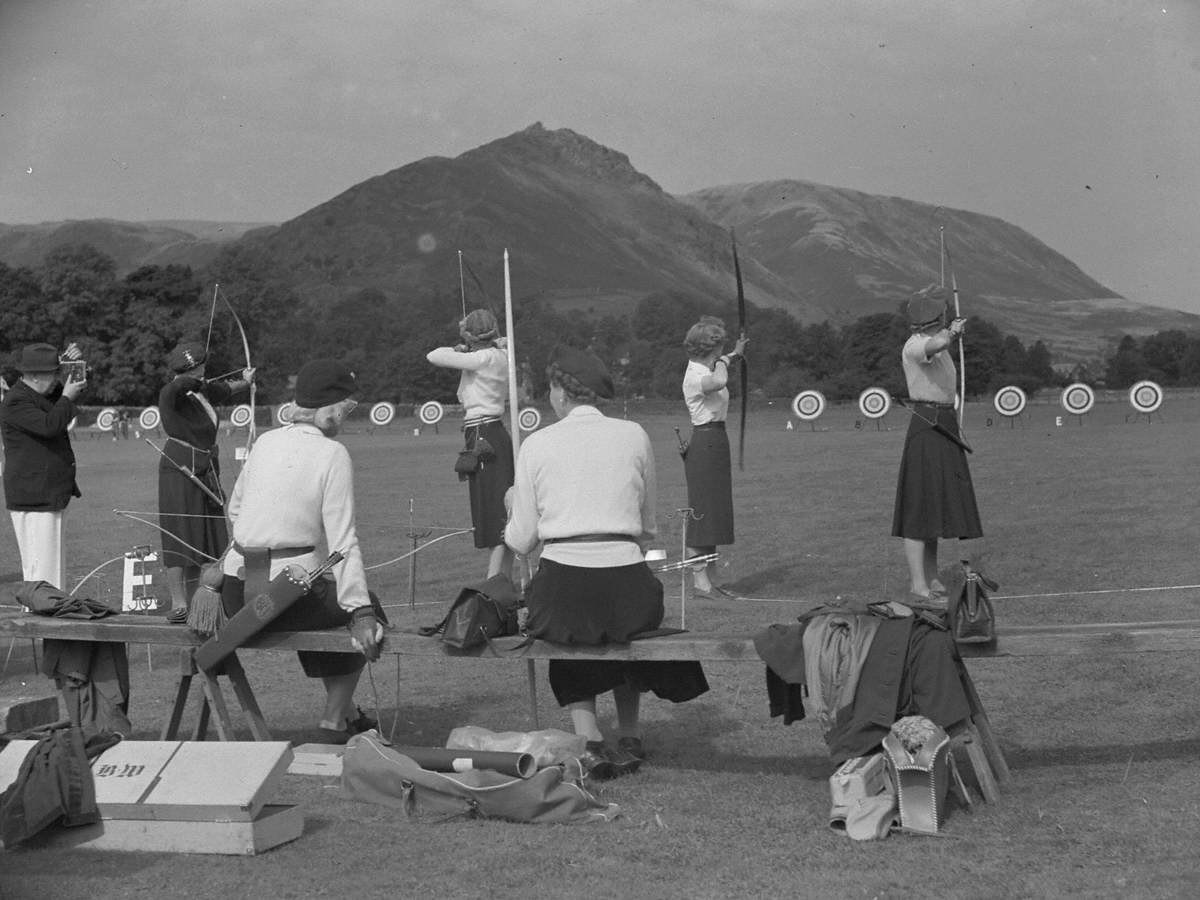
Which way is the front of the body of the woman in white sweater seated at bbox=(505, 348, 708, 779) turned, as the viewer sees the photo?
away from the camera

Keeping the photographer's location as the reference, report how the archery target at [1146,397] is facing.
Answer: facing the viewer

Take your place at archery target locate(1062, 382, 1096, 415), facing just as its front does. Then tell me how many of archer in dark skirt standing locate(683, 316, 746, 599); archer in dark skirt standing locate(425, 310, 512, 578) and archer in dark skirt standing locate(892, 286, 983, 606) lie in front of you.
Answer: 3

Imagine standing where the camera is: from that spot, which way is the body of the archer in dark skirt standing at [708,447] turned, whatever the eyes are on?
to the viewer's right

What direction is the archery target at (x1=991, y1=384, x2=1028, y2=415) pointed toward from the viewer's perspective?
toward the camera

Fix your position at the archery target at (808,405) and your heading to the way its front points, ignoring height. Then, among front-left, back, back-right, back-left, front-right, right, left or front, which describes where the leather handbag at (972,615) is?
front

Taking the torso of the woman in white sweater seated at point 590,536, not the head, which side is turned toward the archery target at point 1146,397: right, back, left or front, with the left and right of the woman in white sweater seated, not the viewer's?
front

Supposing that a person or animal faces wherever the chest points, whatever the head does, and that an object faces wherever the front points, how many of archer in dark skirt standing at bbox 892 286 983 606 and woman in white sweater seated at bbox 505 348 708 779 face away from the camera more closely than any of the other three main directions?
1

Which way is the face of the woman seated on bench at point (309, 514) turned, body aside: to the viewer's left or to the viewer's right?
to the viewer's right

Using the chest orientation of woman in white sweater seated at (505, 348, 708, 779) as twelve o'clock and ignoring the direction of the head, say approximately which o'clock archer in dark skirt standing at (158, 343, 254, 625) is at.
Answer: The archer in dark skirt standing is roughly at 11 o'clock from the woman in white sweater seated.

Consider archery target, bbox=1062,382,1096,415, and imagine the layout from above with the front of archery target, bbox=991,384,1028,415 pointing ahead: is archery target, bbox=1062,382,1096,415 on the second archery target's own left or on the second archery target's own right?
on the second archery target's own left

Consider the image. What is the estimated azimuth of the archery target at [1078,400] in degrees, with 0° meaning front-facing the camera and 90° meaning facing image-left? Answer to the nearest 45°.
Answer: approximately 0°

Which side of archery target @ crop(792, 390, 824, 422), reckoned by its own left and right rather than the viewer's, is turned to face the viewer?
front

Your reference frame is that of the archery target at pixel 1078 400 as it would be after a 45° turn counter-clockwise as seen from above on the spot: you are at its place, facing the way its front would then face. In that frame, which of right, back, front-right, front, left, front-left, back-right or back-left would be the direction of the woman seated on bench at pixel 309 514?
front-right

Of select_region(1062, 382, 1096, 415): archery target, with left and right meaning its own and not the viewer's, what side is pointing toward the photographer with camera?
front
